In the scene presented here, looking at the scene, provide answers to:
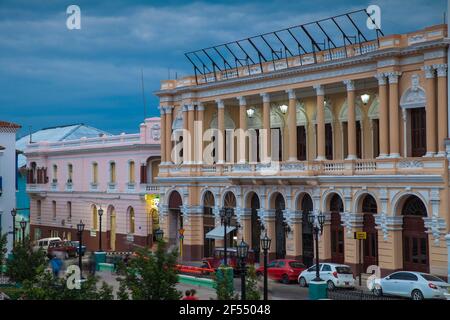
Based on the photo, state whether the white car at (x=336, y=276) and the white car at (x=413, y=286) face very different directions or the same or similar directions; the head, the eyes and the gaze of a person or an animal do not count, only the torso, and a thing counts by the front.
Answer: same or similar directions

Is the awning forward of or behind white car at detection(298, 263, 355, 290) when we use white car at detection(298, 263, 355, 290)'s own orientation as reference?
forward

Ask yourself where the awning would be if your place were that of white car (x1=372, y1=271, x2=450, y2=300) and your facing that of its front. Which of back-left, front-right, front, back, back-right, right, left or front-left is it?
front

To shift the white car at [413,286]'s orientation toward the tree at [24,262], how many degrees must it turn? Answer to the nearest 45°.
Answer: approximately 45° to its left

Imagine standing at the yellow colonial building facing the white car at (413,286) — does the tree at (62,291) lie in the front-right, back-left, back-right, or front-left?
front-right

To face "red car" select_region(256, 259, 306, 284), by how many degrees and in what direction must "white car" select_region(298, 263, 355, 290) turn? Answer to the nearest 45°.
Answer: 0° — it already faces it

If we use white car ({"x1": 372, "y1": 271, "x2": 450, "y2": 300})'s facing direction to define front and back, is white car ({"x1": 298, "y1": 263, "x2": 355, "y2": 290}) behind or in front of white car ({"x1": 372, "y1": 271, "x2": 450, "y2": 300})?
in front

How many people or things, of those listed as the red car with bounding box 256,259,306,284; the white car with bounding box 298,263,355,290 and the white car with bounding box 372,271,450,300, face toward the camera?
0

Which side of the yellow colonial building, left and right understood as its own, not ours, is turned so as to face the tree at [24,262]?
front

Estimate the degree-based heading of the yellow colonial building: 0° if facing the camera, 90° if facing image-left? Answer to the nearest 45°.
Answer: approximately 45°

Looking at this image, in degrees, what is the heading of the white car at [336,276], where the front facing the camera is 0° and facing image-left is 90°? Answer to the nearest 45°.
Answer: approximately 135°

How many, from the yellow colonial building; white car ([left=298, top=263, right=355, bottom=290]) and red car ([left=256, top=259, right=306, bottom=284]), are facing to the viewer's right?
0

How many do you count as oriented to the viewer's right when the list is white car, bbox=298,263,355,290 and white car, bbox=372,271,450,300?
0

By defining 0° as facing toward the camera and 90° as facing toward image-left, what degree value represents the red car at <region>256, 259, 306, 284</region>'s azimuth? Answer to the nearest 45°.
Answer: approximately 135°

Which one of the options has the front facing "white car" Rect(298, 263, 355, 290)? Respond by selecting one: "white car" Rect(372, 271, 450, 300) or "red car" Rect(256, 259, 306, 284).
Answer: "white car" Rect(372, 271, 450, 300)

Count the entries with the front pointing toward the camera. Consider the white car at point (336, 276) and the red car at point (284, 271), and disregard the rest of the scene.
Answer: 0

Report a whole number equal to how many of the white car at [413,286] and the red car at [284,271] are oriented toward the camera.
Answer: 0

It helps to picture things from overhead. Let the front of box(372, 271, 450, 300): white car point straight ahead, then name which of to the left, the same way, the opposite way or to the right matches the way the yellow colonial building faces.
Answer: to the left

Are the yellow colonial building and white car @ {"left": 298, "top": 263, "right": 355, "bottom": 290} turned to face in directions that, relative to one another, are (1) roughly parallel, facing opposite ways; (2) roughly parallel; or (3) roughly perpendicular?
roughly perpendicular
